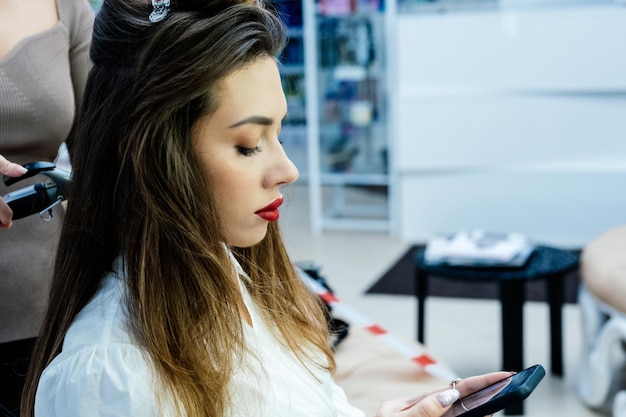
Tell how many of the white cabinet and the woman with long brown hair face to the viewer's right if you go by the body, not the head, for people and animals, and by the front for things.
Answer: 1

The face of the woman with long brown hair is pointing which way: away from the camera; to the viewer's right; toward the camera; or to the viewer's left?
to the viewer's right

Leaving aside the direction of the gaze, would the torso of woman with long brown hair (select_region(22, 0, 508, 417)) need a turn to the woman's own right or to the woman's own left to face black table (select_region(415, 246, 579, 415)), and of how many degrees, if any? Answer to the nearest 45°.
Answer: approximately 45° to the woman's own left

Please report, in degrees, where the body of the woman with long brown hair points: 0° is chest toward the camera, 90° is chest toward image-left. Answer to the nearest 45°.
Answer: approximately 270°

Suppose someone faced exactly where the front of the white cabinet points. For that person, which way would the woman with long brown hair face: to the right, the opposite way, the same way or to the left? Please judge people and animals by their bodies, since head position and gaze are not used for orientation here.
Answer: to the left

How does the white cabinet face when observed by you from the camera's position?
facing the viewer

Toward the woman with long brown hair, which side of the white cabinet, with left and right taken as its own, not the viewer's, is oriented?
front

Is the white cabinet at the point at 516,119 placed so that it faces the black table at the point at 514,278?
yes

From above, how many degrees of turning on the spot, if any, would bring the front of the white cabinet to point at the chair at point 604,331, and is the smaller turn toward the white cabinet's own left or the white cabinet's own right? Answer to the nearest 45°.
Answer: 0° — it already faces it

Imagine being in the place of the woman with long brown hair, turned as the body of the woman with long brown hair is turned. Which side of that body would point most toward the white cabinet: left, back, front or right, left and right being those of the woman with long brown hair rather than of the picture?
left
